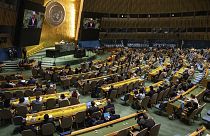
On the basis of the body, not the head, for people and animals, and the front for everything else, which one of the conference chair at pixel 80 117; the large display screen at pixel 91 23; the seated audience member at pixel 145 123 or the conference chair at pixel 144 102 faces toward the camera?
the large display screen

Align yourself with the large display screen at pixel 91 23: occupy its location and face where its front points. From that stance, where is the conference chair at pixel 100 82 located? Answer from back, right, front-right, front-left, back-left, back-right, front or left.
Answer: front

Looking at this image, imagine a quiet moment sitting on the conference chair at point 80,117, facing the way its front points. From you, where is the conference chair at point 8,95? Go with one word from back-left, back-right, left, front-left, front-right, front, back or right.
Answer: front

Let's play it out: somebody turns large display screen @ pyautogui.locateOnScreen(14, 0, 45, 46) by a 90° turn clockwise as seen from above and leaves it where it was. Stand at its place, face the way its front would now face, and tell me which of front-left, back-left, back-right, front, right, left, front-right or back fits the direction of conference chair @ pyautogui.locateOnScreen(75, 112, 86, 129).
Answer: front-left

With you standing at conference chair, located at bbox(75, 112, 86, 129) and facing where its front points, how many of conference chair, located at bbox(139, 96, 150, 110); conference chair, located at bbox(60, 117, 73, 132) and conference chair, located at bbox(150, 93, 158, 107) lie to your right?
2

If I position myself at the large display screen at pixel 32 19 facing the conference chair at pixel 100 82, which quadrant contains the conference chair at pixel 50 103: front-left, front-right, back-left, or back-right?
front-right

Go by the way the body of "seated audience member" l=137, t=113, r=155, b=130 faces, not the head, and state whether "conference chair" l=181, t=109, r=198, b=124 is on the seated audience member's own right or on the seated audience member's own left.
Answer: on the seated audience member's own right

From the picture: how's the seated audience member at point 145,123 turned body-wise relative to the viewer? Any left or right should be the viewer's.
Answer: facing away from the viewer and to the left of the viewer

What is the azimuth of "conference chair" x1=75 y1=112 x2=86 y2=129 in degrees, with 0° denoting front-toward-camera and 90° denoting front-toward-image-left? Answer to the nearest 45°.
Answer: approximately 135°

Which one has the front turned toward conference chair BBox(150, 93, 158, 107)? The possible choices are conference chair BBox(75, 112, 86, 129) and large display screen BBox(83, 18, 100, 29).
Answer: the large display screen

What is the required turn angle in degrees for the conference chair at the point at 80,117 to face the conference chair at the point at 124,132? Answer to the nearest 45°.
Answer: approximately 180°

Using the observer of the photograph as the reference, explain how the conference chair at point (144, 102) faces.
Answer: facing away from the viewer and to the left of the viewer

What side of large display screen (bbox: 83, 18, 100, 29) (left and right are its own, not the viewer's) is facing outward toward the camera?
front

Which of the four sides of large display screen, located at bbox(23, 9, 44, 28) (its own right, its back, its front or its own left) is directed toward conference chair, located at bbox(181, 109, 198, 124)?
front

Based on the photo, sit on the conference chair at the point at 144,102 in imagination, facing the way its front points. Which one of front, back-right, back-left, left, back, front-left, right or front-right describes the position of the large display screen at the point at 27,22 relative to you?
front

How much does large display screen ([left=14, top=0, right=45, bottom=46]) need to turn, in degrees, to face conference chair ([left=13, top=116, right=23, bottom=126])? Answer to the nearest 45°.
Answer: approximately 45° to its right

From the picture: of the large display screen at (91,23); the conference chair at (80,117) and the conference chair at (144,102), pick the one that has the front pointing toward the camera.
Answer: the large display screen

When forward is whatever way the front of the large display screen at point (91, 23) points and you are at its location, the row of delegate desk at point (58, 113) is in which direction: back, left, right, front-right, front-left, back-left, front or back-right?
front
